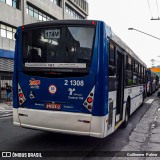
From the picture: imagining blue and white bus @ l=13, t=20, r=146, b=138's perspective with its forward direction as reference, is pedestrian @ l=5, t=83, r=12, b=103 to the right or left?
on its left

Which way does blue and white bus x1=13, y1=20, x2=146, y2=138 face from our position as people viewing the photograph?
facing away from the viewer and to the right of the viewer
